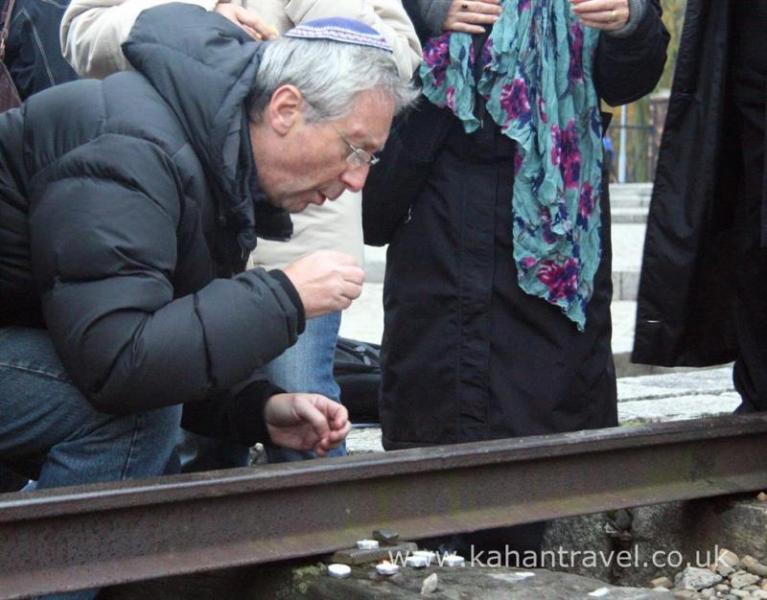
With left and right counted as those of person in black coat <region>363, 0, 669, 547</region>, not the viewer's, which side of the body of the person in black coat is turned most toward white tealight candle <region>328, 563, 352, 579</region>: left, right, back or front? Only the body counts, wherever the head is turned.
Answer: front

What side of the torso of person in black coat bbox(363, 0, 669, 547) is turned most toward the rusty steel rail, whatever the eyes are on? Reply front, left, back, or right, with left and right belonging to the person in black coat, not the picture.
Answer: front

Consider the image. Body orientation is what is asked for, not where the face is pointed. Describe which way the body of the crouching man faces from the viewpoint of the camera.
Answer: to the viewer's right

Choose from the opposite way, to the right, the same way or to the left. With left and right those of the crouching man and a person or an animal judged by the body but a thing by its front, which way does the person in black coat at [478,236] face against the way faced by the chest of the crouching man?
to the right

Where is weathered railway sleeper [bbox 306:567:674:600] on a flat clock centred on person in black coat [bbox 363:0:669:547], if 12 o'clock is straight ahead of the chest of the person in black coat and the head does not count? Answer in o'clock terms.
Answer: The weathered railway sleeper is roughly at 12 o'clock from the person in black coat.

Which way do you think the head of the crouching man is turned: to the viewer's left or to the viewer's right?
to the viewer's right

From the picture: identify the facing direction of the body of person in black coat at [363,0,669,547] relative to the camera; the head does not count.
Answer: toward the camera

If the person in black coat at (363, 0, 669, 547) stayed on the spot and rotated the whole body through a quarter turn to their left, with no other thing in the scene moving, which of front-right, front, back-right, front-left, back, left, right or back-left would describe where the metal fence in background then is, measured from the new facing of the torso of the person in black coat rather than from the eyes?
left

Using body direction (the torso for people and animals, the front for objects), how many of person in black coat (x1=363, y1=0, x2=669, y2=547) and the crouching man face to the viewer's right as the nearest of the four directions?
1

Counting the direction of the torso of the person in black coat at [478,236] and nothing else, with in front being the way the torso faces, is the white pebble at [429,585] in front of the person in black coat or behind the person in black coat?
in front
